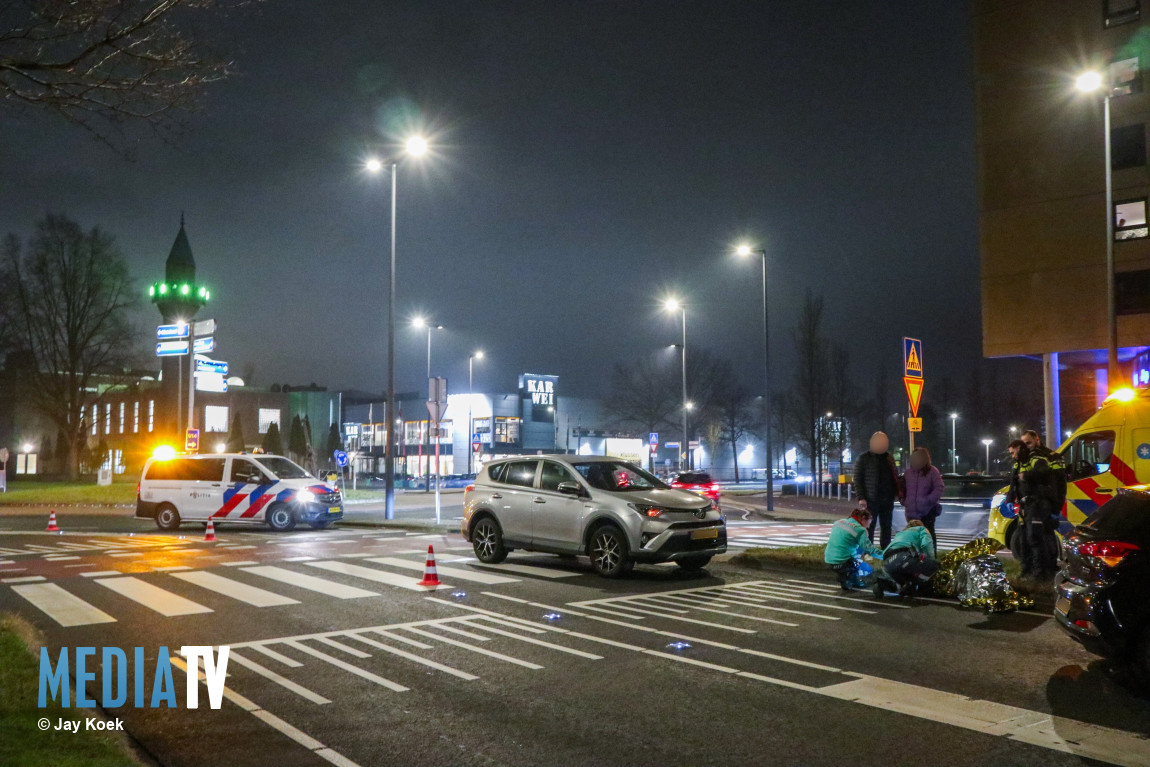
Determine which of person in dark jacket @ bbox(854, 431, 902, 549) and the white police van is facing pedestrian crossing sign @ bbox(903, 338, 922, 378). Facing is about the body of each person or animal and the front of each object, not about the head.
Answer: the white police van

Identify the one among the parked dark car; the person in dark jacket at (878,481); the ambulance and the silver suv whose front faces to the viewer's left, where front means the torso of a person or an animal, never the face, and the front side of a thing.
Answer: the ambulance

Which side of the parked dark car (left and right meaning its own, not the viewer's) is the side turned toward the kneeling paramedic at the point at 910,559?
left

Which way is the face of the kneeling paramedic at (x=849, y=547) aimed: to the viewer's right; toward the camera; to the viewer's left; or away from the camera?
to the viewer's right

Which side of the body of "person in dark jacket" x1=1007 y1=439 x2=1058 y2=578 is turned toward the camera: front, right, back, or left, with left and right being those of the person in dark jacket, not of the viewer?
left

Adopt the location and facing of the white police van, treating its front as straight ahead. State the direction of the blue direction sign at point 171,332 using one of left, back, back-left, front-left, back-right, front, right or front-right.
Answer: back-left

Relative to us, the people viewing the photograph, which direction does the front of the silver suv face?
facing the viewer and to the right of the viewer

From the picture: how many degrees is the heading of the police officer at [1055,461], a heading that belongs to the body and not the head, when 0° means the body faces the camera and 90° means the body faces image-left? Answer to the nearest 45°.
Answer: approximately 90°

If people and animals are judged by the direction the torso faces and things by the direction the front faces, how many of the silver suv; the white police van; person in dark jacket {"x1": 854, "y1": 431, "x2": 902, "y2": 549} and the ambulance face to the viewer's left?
1

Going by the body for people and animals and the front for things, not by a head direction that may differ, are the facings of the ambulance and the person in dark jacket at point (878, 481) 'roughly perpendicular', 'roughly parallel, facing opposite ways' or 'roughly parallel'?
roughly perpendicular

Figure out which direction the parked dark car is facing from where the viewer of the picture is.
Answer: facing away from the viewer and to the right of the viewer

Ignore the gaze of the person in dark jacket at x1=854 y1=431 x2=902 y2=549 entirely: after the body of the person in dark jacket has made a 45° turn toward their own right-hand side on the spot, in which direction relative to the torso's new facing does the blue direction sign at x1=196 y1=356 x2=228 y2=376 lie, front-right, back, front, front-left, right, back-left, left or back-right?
right

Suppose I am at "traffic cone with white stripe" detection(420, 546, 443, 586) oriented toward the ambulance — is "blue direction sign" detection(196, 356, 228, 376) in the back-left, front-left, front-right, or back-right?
back-left

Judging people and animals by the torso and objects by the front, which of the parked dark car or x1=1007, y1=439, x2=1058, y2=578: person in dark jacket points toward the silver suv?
the person in dark jacket
